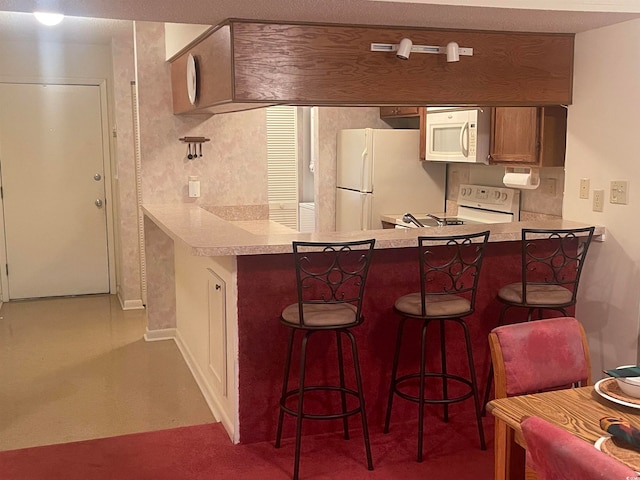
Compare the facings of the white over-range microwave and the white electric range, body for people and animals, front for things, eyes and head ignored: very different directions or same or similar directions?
same or similar directions

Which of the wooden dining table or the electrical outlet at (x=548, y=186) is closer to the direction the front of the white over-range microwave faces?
the wooden dining table

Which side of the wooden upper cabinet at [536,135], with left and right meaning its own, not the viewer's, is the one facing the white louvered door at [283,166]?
right

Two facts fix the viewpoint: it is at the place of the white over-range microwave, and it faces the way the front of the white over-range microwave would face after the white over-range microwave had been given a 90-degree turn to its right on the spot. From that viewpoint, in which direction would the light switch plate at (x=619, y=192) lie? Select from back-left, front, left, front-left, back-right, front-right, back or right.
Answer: back

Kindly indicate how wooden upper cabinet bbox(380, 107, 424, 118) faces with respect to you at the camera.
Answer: facing the viewer

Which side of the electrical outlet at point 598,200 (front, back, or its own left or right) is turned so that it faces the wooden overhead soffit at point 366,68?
front

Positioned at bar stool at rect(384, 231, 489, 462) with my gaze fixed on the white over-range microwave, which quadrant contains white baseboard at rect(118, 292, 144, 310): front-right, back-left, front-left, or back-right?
front-left

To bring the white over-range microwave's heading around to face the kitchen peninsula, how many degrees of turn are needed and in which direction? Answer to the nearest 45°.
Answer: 0° — it already faces it

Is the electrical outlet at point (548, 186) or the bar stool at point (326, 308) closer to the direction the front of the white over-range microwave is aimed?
the bar stool

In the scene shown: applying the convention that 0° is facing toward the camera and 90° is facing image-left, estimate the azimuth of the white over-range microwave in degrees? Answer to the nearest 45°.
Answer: approximately 45°

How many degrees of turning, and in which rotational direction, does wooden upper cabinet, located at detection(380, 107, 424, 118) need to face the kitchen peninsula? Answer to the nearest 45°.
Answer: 0° — it already faces it

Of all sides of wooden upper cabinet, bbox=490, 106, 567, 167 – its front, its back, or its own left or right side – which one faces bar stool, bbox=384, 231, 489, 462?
front

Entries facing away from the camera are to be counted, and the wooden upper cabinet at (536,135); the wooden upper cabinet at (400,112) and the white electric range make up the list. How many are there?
0
